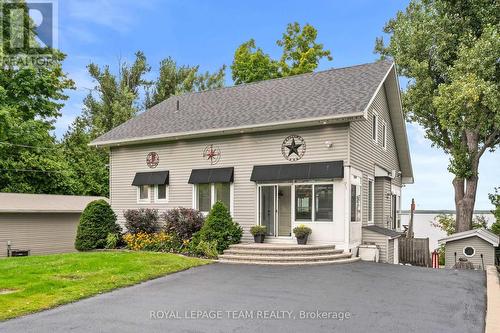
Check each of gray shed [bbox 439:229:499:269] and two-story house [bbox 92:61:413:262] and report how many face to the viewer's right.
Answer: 0

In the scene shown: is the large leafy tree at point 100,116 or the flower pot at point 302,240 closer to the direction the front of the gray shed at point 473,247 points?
the flower pot

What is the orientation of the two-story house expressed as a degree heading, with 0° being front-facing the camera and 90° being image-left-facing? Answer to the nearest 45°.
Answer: approximately 45°

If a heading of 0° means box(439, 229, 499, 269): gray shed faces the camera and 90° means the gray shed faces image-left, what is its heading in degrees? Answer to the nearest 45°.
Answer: approximately 0°

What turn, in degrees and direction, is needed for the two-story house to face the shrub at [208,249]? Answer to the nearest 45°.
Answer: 0° — it already faces it

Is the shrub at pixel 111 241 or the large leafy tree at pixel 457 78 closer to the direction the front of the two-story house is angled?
the shrub

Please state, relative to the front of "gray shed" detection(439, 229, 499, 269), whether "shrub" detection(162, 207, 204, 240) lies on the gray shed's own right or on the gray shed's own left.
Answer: on the gray shed's own right

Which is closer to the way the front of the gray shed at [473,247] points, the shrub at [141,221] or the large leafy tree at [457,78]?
the shrub

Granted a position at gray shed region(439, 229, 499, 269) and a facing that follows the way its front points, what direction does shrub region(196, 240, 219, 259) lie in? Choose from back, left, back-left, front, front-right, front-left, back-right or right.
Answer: front-right

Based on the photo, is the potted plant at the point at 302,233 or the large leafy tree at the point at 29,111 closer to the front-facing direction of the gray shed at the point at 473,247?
the potted plant

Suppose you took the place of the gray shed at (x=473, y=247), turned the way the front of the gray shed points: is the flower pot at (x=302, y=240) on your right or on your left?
on your right
